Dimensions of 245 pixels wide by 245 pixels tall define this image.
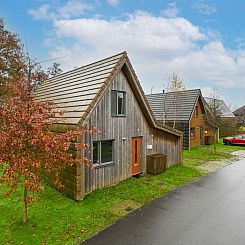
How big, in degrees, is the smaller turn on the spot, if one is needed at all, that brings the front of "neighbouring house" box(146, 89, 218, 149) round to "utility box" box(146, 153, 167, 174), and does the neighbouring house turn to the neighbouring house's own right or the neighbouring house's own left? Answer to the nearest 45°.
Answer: approximately 45° to the neighbouring house's own right

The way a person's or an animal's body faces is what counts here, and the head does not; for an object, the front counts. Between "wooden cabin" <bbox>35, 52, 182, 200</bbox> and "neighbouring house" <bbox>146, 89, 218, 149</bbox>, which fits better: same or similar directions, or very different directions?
same or similar directions

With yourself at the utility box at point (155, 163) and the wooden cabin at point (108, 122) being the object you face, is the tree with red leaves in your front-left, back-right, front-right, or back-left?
front-left

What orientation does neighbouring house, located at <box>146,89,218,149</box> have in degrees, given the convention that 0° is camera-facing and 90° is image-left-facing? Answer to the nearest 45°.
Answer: approximately 315°

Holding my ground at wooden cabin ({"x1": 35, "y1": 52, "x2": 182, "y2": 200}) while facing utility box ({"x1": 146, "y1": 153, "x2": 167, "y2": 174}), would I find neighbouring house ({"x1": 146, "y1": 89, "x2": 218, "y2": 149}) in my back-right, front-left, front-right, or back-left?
front-left

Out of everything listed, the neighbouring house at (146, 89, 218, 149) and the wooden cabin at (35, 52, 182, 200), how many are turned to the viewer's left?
0

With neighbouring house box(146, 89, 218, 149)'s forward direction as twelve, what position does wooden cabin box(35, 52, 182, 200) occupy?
The wooden cabin is roughly at 2 o'clock from the neighbouring house.

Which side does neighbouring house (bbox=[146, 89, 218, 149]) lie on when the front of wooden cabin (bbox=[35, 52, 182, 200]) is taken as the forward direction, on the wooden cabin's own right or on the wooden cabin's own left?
on the wooden cabin's own left
